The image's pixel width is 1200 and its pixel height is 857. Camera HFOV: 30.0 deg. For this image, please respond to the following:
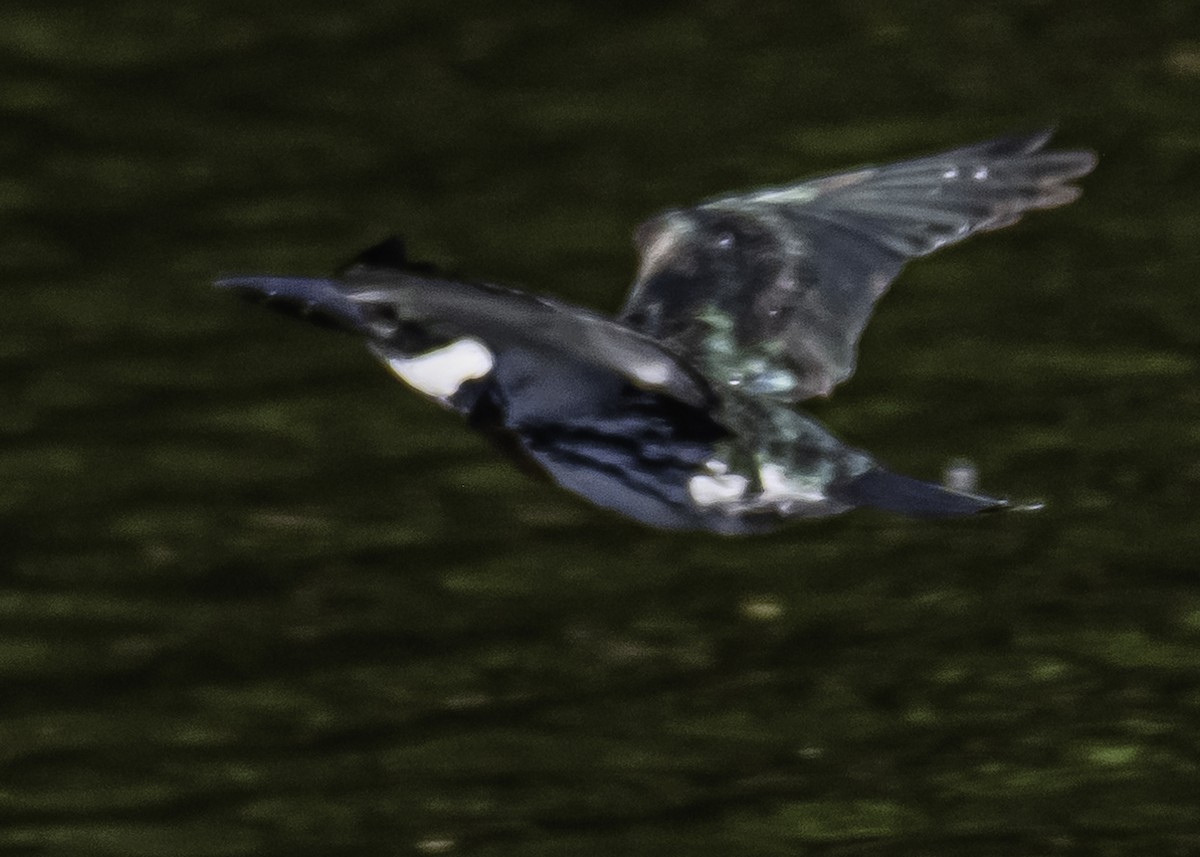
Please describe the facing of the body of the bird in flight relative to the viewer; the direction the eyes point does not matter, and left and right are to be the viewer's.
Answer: facing to the left of the viewer
